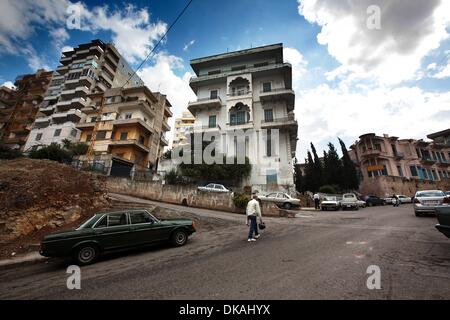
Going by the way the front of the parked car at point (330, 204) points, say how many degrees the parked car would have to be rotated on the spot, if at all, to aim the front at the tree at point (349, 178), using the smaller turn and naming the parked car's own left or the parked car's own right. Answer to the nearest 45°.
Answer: approximately 180°

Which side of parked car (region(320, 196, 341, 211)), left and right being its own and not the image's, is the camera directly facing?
front

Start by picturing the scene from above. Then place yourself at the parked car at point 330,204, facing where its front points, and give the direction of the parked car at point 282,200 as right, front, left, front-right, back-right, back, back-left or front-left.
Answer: front-right

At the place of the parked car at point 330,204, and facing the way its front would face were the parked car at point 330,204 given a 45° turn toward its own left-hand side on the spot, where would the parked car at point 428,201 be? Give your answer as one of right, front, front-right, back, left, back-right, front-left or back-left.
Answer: front

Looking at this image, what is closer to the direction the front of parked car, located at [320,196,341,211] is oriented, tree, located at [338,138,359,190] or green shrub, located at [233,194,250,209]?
the green shrub

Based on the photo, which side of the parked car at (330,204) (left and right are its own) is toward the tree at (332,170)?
back

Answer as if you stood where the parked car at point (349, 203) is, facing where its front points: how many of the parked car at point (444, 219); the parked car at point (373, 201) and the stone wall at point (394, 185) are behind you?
1
